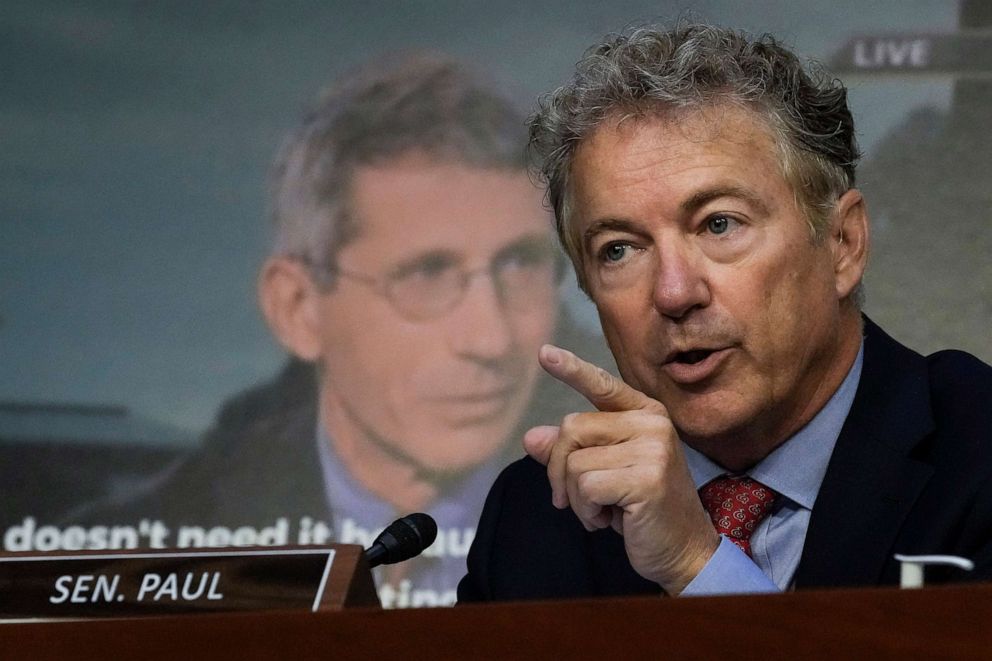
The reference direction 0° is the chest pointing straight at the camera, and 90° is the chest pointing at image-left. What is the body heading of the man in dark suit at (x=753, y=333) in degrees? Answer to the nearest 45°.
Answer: approximately 45°

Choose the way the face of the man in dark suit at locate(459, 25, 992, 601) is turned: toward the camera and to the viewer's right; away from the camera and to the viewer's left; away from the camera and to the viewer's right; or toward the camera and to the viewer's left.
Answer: toward the camera and to the viewer's left
